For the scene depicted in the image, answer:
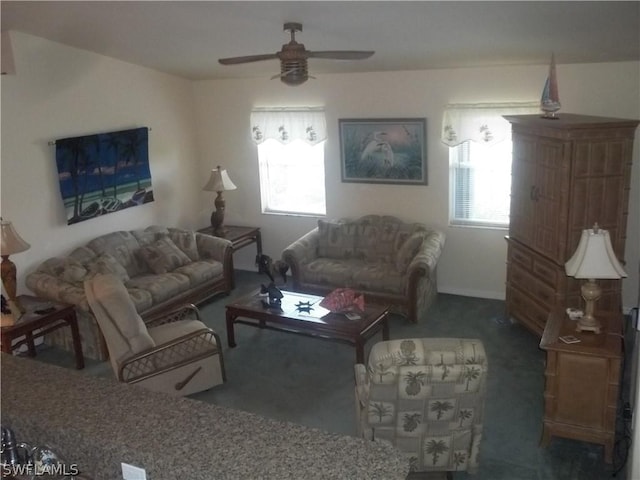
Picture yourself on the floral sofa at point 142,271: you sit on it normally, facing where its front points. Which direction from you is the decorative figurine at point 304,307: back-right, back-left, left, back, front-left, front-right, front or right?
front

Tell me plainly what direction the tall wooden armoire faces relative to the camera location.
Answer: facing the viewer and to the left of the viewer

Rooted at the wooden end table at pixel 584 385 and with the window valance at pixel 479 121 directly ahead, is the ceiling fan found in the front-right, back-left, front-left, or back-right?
front-left

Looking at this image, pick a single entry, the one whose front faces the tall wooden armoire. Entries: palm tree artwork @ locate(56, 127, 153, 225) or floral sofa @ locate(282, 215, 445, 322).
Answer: the palm tree artwork

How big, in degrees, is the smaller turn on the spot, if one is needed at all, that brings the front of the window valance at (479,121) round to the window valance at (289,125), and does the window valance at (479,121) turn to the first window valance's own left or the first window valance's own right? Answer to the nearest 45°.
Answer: approximately 90° to the first window valance's own right

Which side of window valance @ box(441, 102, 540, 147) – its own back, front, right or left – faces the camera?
front

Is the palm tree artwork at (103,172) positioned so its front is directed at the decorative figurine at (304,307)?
yes

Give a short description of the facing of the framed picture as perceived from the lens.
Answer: facing the viewer

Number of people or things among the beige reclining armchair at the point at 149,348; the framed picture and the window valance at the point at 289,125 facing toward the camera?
2

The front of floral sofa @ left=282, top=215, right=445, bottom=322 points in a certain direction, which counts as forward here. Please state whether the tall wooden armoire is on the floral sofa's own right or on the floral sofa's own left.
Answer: on the floral sofa's own left

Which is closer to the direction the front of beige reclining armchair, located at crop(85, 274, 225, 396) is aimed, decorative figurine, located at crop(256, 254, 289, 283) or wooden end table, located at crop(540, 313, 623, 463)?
the decorative figurine

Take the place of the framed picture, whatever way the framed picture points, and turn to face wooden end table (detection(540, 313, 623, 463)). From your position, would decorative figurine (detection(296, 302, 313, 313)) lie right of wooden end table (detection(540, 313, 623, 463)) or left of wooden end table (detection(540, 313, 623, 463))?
right

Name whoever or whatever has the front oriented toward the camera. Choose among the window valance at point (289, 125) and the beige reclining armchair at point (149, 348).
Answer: the window valance

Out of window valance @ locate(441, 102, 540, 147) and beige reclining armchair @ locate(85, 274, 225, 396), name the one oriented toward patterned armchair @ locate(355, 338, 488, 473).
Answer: the window valance

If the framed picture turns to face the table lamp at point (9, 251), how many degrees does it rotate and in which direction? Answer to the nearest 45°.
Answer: approximately 45° to its right

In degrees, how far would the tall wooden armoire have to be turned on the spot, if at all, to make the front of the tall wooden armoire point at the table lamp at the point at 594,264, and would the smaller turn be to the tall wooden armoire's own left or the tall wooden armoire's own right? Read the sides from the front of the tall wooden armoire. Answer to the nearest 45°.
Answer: approximately 45° to the tall wooden armoire's own left

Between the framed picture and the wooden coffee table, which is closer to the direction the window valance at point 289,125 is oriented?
the wooden coffee table

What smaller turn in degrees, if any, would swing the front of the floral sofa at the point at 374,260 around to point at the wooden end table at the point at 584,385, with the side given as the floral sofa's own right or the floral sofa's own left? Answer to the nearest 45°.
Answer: approximately 90° to the floral sofa's own left

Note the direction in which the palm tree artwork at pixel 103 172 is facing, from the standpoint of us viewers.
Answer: facing the viewer and to the right of the viewer

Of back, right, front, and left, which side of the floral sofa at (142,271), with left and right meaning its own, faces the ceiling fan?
front

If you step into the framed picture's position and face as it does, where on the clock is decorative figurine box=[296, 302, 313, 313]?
The decorative figurine is roughly at 1 o'clock from the framed picture.
